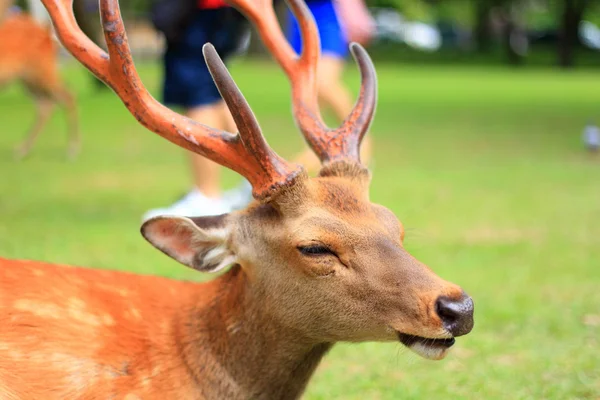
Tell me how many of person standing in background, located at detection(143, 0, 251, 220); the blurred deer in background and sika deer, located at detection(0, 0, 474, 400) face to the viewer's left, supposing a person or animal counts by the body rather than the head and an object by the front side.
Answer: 2

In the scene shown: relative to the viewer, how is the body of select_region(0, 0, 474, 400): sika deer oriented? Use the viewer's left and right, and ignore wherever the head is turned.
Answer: facing to the right of the viewer

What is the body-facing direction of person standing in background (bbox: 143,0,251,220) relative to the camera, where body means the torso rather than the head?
to the viewer's left

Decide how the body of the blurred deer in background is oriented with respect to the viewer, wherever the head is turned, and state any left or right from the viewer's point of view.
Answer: facing to the left of the viewer

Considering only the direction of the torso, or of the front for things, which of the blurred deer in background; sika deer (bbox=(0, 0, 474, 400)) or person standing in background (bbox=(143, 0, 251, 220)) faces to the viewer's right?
the sika deer

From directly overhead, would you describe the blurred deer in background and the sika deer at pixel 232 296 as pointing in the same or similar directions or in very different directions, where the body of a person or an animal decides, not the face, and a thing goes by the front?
very different directions

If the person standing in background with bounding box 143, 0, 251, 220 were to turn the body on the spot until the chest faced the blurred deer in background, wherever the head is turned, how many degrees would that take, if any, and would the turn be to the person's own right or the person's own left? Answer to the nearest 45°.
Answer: approximately 90° to the person's own right

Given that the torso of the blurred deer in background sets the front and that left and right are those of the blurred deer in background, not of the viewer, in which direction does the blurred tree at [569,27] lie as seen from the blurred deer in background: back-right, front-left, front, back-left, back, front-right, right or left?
back-right

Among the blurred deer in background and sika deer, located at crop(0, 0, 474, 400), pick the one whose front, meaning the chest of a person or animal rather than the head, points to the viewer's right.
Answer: the sika deer

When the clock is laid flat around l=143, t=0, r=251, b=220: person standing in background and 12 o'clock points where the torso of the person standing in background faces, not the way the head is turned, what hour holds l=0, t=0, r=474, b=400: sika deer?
The sika deer is roughly at 9 o'clock from the person standing in background.

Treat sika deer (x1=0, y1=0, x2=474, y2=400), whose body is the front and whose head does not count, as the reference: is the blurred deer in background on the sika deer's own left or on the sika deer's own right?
on the sika deer's own left

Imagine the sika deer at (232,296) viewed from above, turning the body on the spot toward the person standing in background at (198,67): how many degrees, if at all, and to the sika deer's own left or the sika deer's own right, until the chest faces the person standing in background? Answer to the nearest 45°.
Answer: approximately 90° to the sika deer's own left
